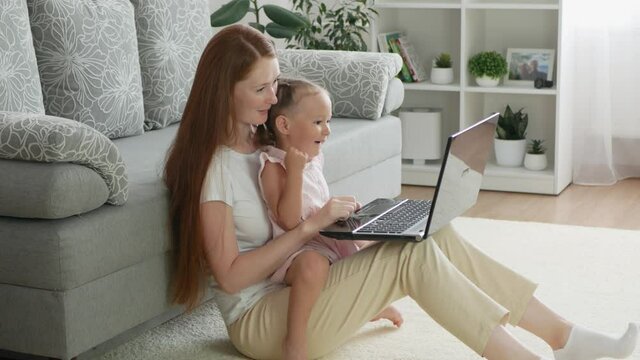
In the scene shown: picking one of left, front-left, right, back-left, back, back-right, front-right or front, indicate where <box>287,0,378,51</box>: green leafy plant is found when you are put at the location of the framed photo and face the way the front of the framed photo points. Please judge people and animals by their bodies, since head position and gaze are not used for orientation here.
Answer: right

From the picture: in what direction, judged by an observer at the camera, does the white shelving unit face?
facing the viewer

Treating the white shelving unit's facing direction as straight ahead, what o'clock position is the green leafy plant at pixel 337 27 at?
The green leafy plant is roughly at 3 o'clock from the white shelving unit.

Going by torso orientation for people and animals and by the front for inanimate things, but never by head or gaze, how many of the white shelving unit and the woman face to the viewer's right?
1

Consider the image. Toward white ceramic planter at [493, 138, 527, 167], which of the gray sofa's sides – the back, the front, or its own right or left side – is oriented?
left

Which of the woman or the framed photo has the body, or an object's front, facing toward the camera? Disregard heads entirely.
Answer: the framed photo

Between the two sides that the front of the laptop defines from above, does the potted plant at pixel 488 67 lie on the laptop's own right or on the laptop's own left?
on the laptop's own right

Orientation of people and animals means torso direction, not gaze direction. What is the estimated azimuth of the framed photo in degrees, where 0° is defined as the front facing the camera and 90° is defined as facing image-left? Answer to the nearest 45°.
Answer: approximately 0°

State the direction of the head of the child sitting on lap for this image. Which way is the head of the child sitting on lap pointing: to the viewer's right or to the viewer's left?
to the viewer's right

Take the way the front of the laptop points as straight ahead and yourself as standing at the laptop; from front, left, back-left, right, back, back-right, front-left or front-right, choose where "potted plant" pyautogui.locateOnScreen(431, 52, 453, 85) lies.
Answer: front-right

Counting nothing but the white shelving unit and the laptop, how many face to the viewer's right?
0

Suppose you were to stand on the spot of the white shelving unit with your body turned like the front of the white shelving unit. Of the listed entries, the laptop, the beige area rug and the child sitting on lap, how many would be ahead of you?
3

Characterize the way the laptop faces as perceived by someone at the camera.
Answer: facing away from the viewer and to the left of the viewer

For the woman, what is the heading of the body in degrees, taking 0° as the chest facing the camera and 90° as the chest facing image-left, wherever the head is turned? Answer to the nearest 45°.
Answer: approximately 270°
